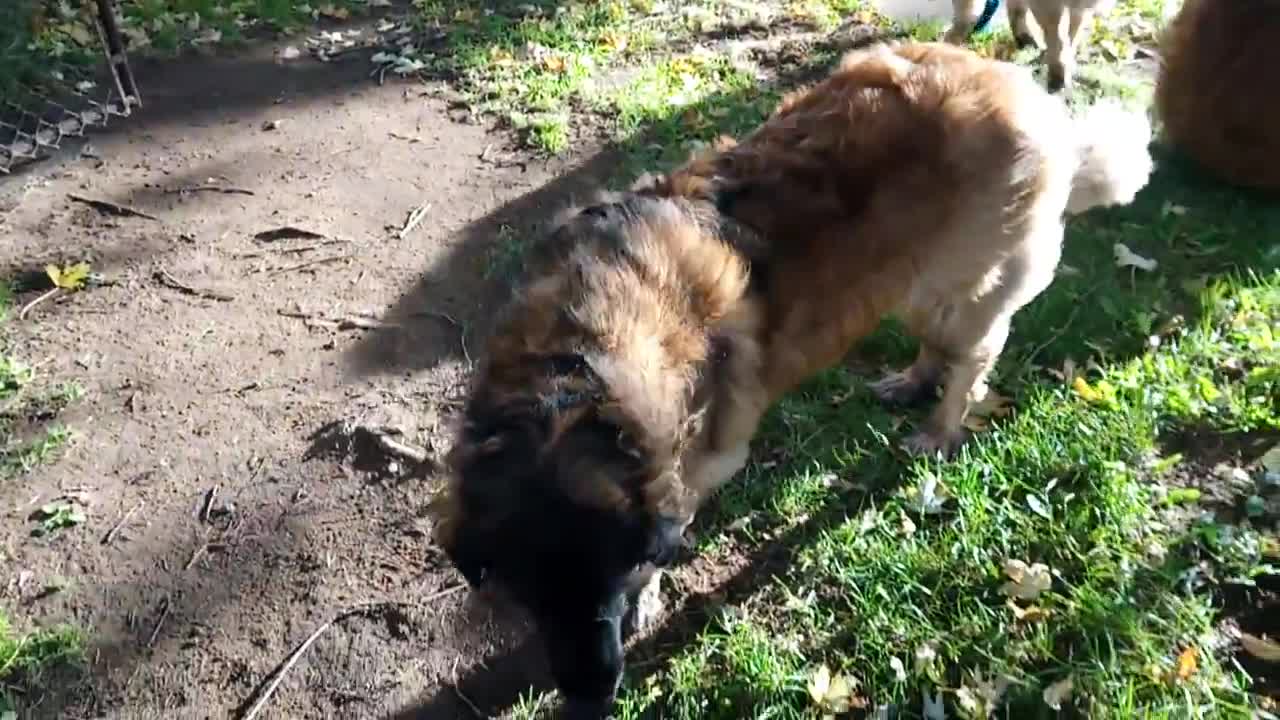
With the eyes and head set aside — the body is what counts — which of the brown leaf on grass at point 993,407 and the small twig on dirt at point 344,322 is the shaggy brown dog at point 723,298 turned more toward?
the small twig on dirt

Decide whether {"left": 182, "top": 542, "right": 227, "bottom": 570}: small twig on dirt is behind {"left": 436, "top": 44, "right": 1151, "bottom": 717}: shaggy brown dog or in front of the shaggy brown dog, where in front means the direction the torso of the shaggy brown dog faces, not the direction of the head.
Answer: in front

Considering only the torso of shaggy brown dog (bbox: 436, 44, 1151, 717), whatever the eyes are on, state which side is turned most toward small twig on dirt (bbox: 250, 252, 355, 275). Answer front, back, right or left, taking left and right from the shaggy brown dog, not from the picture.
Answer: right

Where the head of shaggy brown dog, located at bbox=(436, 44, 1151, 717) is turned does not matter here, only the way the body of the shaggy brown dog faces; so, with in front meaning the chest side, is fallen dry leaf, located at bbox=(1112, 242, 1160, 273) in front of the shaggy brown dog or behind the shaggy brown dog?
behind

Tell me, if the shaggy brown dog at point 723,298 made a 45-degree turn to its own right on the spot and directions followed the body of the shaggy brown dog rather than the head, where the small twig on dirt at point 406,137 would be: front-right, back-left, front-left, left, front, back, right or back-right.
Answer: front-right

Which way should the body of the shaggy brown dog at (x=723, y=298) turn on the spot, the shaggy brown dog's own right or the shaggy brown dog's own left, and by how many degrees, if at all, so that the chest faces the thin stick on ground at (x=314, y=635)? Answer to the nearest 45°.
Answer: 0° — it already faces it

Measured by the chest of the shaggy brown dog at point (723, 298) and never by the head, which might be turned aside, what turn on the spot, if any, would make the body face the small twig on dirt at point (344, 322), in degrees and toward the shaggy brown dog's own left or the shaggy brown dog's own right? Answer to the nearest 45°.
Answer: approximately 90° to the shaggy brown dog's own right

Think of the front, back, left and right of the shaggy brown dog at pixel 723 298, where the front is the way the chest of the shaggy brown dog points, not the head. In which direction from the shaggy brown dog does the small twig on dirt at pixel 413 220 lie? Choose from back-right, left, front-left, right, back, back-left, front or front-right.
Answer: right

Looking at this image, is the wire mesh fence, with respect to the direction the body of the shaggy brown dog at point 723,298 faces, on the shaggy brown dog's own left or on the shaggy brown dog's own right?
on the shaggy brown dog's own right

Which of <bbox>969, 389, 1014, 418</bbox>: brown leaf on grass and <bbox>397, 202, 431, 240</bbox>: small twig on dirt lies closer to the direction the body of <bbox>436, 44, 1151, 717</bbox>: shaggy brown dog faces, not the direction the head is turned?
the small twig on dirt

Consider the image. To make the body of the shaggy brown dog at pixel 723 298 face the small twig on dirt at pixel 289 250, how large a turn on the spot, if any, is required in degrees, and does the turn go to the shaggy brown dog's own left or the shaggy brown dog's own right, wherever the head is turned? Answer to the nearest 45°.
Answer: approximately 90° to the shaggy brown dog's own right

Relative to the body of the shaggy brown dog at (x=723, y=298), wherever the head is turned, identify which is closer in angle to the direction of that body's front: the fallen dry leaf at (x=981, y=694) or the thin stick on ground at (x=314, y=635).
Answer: the thin stick on ground

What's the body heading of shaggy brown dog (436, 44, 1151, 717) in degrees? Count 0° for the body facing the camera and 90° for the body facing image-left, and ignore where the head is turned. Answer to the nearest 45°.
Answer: approximately 45°

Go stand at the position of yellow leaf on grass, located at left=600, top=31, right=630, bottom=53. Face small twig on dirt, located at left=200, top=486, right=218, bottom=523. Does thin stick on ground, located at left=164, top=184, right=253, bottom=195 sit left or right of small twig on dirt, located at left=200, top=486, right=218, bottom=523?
right

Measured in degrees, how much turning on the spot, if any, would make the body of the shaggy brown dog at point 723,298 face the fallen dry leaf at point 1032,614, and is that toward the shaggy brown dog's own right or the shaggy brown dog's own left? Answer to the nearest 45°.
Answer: approximately 135° to the shaggy brown dog's own left
